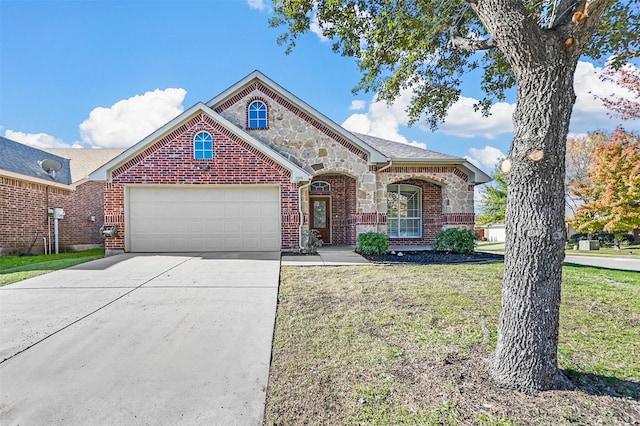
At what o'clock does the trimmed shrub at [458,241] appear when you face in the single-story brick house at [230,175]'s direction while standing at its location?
The trimmed shrub is roughly at 9 o'clock from the single-story brick house.

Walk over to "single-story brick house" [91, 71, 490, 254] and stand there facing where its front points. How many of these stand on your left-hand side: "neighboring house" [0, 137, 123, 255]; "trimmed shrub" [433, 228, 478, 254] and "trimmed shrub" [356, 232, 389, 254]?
2

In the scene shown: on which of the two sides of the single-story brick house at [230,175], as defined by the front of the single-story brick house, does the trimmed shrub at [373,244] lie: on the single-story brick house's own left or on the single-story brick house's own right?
on the single-story brick house's own left

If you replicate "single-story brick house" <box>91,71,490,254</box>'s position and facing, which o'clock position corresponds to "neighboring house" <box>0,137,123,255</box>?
The neighboring house is roughly at 4 o'clock from the single-story brick house.

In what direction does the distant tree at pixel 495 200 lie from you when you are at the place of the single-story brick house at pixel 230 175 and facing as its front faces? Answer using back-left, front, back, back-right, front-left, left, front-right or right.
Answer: back-left

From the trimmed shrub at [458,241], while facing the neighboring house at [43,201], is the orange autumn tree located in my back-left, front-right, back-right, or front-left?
back-right

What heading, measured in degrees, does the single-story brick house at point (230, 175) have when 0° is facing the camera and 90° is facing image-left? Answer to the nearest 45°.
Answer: approximately 0°

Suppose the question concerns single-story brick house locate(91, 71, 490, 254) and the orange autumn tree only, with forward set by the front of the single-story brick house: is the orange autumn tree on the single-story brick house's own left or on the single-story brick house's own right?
on the single-story brick house's own left

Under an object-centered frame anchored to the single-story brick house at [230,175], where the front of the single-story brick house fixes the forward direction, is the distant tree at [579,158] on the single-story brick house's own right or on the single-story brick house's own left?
on the single-story brick house's own left
